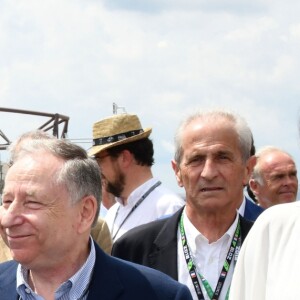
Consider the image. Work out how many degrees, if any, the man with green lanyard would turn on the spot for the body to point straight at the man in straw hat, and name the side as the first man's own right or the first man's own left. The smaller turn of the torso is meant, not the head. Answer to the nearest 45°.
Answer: approximately 180°

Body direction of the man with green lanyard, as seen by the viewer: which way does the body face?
toward the camera

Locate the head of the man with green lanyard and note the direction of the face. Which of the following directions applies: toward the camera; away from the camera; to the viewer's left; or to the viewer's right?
toward the camera
